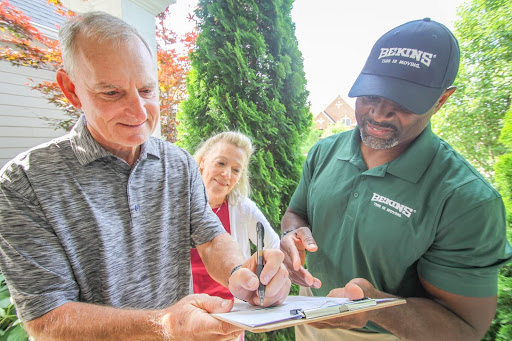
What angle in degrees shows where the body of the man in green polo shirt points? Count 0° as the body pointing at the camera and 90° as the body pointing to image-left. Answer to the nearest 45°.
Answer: approximately 45°

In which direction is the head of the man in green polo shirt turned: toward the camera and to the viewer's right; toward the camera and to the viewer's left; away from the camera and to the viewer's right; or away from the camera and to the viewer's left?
toward the camera and to the viewer's left

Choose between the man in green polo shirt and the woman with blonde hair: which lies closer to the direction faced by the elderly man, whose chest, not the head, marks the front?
the man in green polo shirt

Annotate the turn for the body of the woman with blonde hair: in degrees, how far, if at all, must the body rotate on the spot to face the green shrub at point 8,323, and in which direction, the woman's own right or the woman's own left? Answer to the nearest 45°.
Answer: approximately 90° to the woman's own right

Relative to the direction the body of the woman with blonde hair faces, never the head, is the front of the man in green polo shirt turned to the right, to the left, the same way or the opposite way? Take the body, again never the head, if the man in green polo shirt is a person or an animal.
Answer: to the right

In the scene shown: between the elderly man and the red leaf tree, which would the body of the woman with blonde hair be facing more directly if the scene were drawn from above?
the elderly man

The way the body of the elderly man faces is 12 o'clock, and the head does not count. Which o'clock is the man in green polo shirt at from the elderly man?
The man in green polo shirt is roughly at 11 o'clock from the elderly man.

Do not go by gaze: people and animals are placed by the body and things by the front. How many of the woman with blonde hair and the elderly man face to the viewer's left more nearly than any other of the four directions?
0

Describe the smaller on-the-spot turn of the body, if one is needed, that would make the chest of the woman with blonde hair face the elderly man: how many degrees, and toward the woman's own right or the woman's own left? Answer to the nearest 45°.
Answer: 0° — they already face them

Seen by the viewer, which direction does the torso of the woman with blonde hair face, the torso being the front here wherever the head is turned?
toward the camera

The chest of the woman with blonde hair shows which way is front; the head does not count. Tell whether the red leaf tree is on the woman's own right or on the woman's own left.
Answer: on the woman's own right

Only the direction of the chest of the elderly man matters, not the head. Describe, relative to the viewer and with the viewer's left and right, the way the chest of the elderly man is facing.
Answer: facing the viewer and to the right of the viewer

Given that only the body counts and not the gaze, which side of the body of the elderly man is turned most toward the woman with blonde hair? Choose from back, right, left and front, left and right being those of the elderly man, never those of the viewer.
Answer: left

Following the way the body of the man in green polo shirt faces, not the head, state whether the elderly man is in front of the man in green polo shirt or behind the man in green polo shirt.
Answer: in front

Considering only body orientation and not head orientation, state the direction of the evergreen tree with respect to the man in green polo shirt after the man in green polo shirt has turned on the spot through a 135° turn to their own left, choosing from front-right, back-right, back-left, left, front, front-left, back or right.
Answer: back-left

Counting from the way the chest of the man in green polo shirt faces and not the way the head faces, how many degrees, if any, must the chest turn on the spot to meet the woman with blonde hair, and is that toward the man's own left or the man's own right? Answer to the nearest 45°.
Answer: approximately 90° to the man's own right
